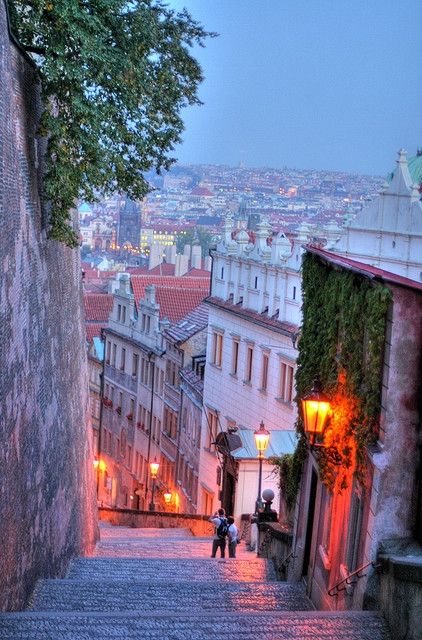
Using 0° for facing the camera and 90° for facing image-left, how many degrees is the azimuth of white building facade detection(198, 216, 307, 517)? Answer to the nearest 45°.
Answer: approximately 45°

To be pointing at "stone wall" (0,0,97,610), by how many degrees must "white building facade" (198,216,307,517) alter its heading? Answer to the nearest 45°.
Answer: approximately 45° to its left

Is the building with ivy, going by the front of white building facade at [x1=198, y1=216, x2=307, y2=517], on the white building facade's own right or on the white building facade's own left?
on the white building facade's own left

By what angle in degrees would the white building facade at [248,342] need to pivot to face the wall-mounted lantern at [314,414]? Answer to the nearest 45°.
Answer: approximately 45° to its left
